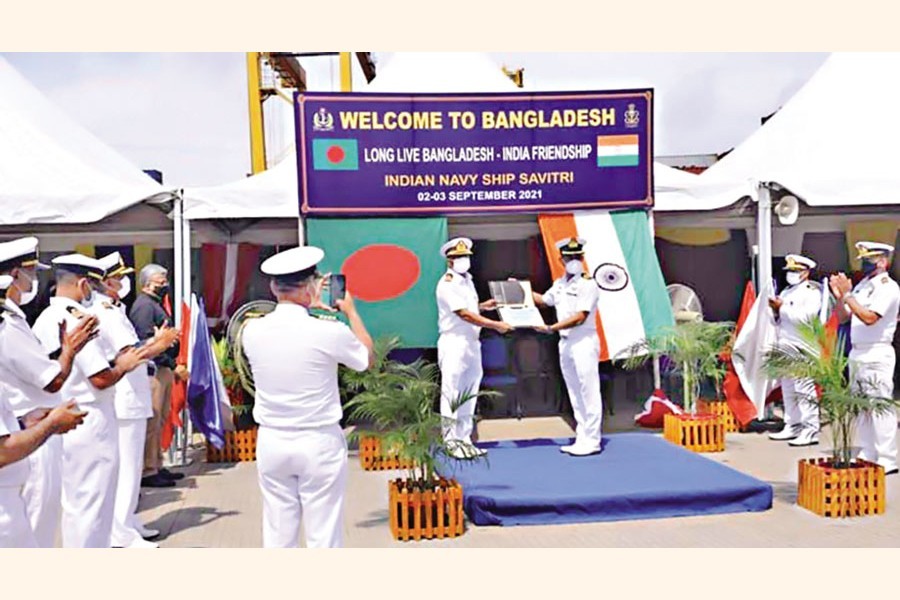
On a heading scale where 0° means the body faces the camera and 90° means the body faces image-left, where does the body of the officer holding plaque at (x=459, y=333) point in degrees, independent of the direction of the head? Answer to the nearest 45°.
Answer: approximately 315°

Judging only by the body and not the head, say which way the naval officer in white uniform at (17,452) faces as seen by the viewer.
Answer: to the viewer's right

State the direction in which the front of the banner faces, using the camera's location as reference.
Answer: facing the viewer

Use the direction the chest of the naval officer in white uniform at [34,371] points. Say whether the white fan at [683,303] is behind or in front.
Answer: in front

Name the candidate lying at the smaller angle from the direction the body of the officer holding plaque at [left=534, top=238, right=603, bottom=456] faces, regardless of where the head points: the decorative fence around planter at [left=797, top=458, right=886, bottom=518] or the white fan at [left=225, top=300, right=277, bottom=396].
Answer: the white fan

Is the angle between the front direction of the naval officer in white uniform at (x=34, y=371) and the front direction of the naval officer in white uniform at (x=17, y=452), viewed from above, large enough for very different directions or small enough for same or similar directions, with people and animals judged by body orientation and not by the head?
same or similar directions

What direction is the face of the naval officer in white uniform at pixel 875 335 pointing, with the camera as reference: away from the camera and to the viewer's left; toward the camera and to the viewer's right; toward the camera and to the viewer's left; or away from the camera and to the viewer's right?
toward the camera and to the viewer's left

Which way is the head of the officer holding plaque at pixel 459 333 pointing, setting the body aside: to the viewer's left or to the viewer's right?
to the viewer's right

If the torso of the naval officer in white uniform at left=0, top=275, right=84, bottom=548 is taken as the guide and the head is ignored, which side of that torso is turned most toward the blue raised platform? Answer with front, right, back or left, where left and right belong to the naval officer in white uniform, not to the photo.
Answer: front

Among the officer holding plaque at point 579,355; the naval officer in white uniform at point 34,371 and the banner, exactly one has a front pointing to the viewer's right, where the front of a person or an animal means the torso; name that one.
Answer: the naval officer in white uniform

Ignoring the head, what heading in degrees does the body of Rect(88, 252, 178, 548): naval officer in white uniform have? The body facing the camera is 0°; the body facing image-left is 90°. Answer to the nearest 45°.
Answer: approximately 270°

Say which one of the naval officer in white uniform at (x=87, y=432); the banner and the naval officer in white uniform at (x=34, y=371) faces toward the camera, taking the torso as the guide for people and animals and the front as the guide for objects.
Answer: the banner

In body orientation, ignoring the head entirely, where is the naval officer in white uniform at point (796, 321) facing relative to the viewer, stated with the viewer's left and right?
facing the viewer and to the left of the viewer

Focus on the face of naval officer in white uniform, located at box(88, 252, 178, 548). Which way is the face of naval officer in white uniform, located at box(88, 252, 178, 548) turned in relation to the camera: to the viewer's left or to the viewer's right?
to the viewer's right
